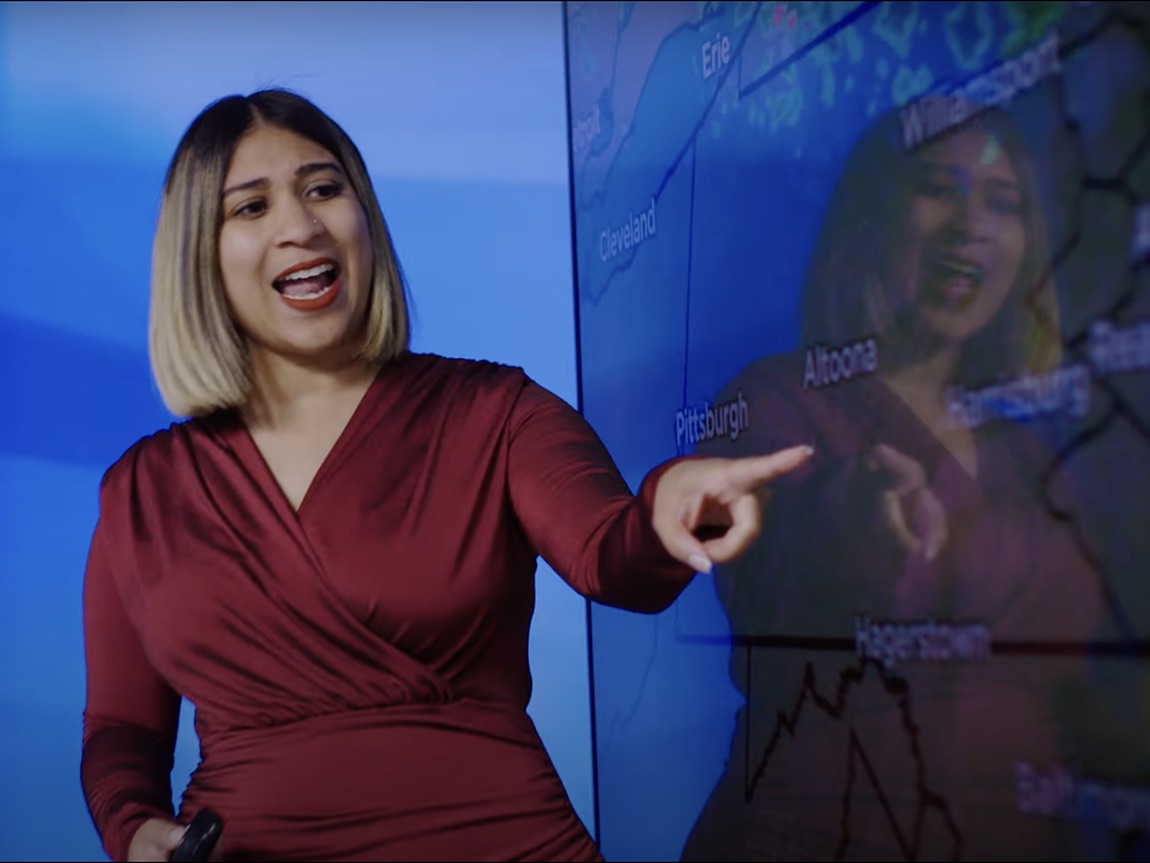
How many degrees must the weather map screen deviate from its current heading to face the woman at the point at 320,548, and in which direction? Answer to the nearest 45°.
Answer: approximately 45° to its right

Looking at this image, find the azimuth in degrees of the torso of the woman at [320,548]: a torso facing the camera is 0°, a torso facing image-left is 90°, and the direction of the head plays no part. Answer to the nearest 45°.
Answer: approximately 0°

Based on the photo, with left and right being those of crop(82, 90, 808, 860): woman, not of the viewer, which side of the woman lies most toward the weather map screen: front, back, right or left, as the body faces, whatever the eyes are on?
left
